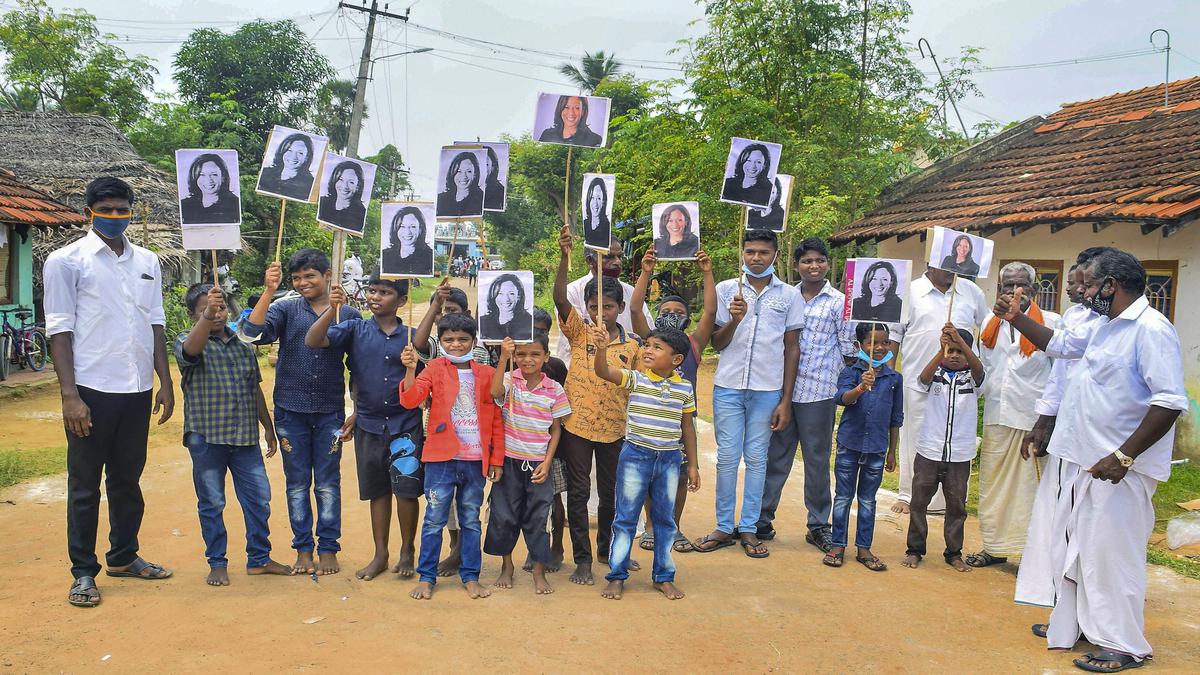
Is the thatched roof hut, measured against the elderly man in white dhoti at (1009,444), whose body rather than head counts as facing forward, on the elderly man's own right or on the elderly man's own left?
on the elderly man's own right

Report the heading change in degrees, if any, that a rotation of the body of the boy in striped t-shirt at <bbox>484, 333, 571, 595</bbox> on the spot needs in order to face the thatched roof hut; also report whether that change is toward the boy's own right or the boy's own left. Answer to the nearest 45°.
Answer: approximately 135° to the boy's own right

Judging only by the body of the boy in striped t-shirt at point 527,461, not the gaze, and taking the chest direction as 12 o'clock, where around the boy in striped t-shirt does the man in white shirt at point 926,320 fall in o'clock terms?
The man in white shirt is roughly at 8 o'clock from the boy in striped t-shirt.

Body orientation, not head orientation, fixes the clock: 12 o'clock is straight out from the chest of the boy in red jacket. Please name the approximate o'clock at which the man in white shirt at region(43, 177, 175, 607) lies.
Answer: The man in white shirt is roughly at 3 o'clock from the boy in red jacket.

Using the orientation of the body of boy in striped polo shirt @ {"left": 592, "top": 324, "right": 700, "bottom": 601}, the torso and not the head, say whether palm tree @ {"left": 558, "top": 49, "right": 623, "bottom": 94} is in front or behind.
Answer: behind

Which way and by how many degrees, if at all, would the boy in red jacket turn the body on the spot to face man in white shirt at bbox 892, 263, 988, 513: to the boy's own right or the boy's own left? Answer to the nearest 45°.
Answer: approximately 90° to the boy's own left

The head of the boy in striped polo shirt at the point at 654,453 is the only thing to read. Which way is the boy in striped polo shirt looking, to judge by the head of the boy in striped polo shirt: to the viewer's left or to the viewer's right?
to the viewer's left

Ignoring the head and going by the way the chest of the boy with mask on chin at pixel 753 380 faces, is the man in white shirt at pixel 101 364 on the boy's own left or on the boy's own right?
on the boy's own right
